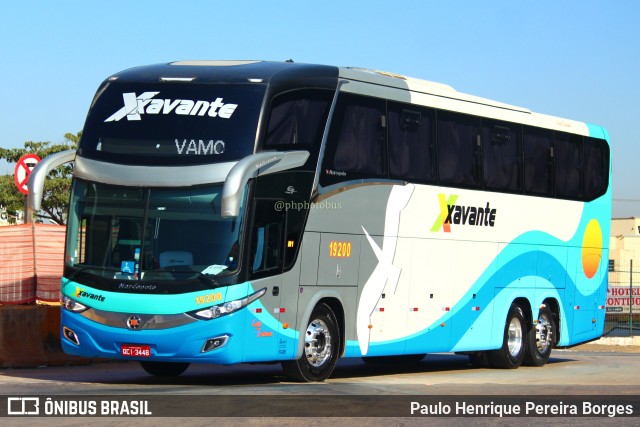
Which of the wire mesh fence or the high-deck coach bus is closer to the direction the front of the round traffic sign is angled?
the high-deck coach bus

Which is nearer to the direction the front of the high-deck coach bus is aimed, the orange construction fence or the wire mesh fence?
the orange construction fence

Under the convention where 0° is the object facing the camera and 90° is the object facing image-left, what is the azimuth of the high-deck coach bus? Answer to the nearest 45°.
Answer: approximately 45°

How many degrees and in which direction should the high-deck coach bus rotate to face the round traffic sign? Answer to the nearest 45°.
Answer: approximately 90° to its right

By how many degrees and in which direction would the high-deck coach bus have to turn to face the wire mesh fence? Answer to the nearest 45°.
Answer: approximately 180°

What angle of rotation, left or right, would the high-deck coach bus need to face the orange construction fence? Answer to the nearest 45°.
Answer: approximately 90° to its right

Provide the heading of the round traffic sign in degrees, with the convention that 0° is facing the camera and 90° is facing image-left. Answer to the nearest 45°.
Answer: approximately 0°
